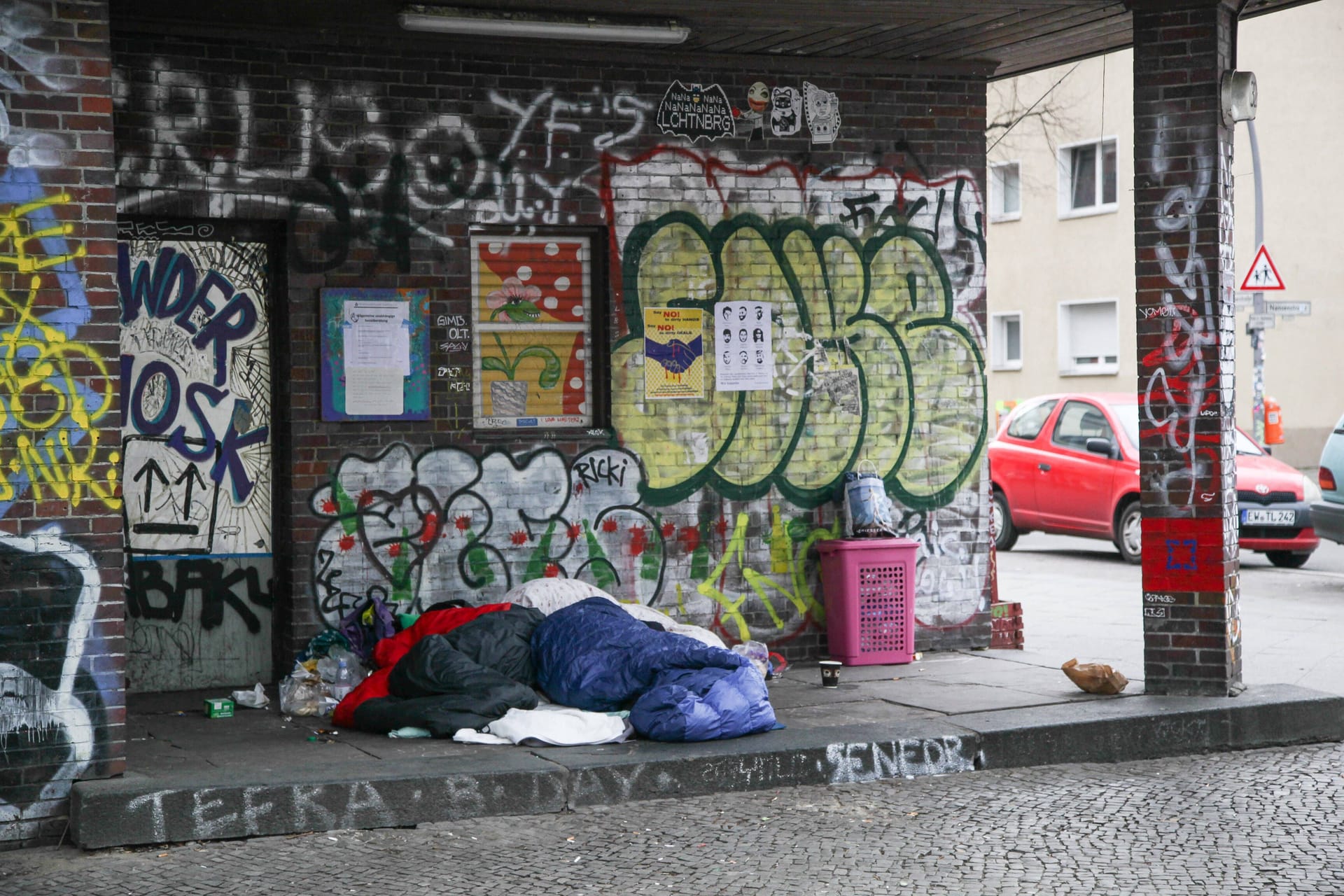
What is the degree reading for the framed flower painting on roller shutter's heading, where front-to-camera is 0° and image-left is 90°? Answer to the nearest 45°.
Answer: approximately 0°

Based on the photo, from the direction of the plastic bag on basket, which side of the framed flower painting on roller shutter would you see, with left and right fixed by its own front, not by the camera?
left

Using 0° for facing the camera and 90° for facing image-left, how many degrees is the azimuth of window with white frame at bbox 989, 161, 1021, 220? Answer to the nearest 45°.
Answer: approximately 0°

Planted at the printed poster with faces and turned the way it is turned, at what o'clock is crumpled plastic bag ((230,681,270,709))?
The crumpled plastic bag is roughly at 2 o'clock from the printed poster with faces.

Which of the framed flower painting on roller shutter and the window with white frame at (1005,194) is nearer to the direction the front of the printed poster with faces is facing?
the framed flower painting on roller shutter

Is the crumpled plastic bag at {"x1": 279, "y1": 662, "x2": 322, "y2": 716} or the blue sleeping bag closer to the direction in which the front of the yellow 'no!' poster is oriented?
the blue sleeping bag

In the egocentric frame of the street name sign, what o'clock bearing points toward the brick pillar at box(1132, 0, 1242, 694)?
The brick pillar is roughly at 12 o'clock from the street name sign.

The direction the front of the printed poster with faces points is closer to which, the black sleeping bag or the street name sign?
the black sleeping bag
